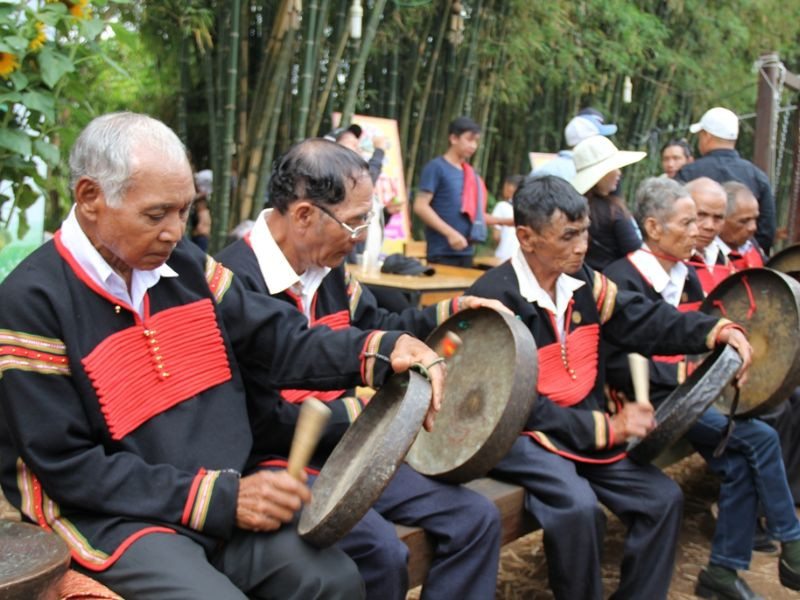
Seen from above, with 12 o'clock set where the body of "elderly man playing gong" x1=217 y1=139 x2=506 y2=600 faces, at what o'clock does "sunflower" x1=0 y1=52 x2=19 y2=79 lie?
The sunflower is roughly at 6 o'clock from the elderly man playing gong.

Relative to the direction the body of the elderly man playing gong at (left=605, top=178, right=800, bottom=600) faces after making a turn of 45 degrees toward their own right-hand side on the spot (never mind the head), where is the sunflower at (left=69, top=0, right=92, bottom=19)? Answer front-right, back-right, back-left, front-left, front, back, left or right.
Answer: right

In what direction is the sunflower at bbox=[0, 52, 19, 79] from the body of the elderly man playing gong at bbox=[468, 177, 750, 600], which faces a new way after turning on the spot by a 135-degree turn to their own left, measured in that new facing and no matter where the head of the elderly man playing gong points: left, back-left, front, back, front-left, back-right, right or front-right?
left

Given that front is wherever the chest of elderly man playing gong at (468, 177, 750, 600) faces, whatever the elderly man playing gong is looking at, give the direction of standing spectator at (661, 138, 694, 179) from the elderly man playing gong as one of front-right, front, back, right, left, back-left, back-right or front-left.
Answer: back-left

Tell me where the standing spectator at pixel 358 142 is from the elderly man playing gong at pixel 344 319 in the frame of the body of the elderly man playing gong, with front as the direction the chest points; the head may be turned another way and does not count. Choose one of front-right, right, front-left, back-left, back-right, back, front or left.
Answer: back-left

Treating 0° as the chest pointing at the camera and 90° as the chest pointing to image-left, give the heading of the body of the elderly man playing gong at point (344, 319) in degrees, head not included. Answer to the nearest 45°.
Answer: approximately 315°

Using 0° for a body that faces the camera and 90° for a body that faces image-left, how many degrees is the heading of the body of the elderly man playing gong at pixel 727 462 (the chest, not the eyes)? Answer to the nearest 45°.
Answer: approximately 315°

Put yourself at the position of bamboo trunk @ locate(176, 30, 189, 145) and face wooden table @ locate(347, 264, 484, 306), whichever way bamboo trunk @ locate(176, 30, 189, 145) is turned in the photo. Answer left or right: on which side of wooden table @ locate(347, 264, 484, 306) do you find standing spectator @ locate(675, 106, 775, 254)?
left

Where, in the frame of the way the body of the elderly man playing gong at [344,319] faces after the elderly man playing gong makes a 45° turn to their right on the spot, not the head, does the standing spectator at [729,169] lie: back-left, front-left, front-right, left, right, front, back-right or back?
back-left
